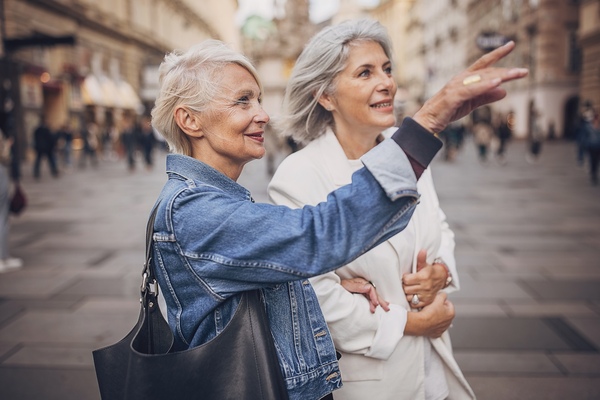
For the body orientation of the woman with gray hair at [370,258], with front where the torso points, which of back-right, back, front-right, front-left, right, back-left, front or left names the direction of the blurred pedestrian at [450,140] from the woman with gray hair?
back-left

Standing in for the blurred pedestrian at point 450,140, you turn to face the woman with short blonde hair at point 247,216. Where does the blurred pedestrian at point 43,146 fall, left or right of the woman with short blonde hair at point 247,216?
right

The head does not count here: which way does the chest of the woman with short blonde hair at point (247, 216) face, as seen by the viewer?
to the viewer's right

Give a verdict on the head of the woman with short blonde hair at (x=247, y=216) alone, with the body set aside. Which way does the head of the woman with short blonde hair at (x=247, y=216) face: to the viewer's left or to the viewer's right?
to the viewer's right

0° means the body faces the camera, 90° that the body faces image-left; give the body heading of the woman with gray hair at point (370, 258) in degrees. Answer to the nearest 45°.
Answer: approximately 315°

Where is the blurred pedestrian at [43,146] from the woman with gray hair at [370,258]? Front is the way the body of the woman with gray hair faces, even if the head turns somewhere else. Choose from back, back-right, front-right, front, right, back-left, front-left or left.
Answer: back
